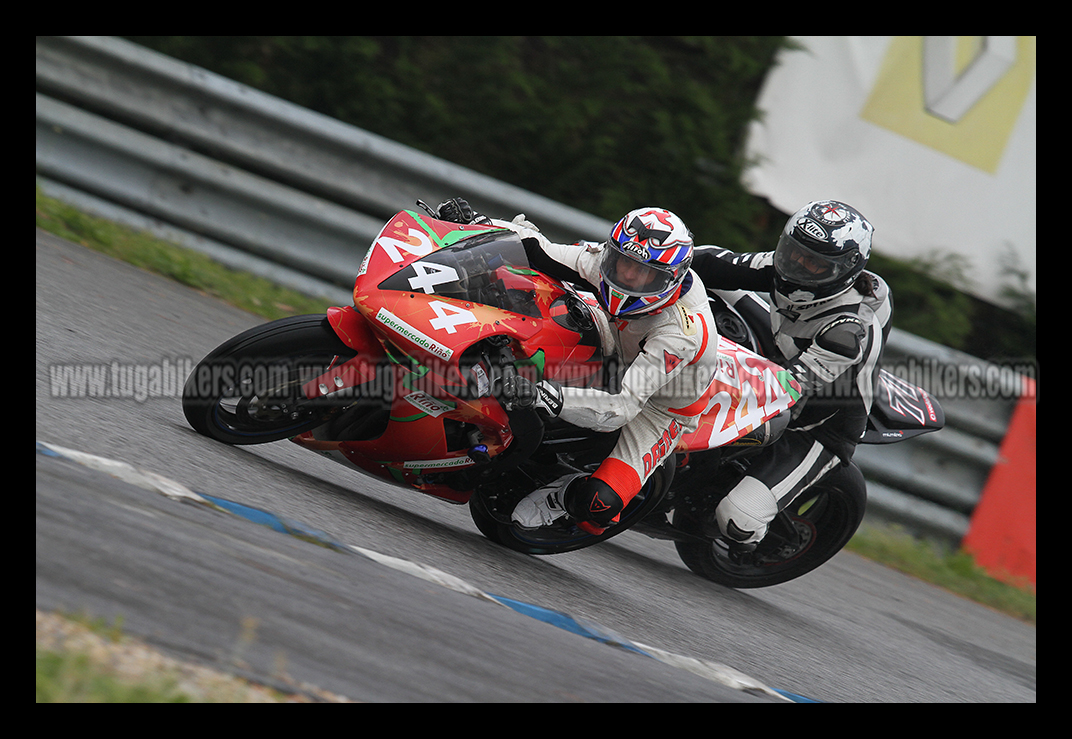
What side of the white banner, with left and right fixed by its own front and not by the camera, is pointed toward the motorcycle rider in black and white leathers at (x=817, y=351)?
front

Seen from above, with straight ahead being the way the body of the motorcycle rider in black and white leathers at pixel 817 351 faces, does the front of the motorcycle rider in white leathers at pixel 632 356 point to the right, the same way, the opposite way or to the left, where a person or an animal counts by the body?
the same way

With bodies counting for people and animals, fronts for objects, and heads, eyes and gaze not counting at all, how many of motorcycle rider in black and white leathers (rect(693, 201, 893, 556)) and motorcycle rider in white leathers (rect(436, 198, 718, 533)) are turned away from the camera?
0

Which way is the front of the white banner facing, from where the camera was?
facing the viewer

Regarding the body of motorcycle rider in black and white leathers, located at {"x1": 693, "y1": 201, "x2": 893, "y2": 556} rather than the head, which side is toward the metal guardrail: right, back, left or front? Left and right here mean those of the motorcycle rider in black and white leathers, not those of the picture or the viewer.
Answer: right

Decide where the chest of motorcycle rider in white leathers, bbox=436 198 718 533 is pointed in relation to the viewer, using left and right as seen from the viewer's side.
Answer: facing the viewer and to the left of the viewer

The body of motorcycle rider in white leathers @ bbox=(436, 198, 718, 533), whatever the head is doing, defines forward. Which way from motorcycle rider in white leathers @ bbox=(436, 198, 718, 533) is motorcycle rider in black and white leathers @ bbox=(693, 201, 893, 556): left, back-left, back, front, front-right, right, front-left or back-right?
back

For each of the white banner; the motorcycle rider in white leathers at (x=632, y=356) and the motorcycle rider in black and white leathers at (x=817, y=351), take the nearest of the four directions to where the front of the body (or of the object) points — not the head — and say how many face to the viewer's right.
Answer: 0

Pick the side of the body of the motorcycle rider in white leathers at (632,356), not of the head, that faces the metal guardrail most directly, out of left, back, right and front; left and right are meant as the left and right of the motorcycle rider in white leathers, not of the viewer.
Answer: right

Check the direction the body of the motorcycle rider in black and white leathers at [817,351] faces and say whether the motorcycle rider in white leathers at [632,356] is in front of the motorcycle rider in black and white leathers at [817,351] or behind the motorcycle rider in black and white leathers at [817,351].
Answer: in front

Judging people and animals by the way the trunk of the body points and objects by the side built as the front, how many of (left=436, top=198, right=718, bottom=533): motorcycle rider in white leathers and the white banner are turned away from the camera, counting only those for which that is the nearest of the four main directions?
0
